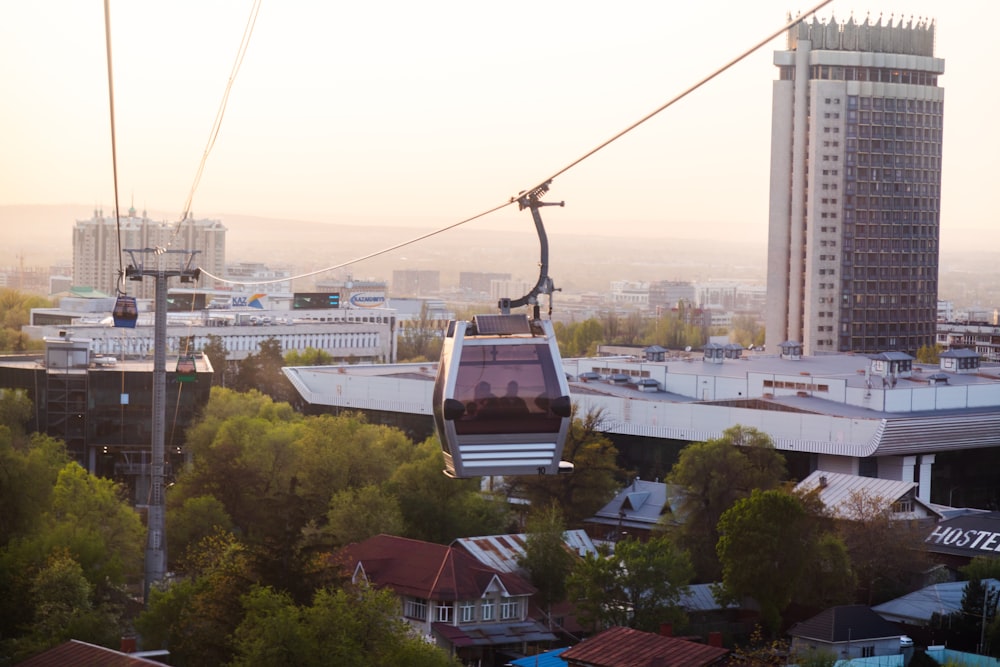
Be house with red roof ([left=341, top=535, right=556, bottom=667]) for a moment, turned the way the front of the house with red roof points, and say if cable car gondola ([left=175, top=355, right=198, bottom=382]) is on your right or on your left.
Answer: on your right

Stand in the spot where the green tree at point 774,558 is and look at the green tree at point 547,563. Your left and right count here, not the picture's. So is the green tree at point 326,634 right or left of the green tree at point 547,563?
left

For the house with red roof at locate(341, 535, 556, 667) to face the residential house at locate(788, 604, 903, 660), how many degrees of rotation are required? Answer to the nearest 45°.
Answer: approximately 45° to its left

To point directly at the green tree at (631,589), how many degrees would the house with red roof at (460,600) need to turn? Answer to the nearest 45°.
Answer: approximately 45° to its left

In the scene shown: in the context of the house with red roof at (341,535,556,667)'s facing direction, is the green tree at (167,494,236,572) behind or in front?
behind

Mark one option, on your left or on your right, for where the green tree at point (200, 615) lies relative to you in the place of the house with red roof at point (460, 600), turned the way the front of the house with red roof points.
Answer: on your right

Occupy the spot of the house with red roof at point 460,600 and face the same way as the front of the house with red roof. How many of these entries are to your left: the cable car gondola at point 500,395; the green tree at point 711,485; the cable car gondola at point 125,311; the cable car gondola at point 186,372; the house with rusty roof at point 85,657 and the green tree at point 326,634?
1

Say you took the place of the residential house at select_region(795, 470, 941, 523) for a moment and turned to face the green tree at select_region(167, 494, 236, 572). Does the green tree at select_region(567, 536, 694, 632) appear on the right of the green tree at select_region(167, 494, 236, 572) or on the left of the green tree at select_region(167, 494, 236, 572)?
left

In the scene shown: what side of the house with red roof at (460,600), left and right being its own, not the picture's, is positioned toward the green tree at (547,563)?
left

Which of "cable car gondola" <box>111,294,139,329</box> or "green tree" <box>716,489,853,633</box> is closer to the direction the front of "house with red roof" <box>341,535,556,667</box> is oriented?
the green tree

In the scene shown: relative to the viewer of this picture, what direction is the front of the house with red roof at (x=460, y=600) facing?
facing the viewer and to the right of the viewer

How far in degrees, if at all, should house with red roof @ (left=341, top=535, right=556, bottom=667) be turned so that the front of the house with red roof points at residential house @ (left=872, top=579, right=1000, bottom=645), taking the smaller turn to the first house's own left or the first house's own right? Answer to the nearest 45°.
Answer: approximately 45° to the first house's own left

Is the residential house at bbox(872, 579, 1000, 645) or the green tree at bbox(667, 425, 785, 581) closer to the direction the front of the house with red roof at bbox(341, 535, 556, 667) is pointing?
the residential house

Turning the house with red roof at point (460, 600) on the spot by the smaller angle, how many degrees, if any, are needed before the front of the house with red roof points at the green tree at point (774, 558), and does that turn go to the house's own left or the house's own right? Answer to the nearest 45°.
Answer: approximately 45° to the house's own left
